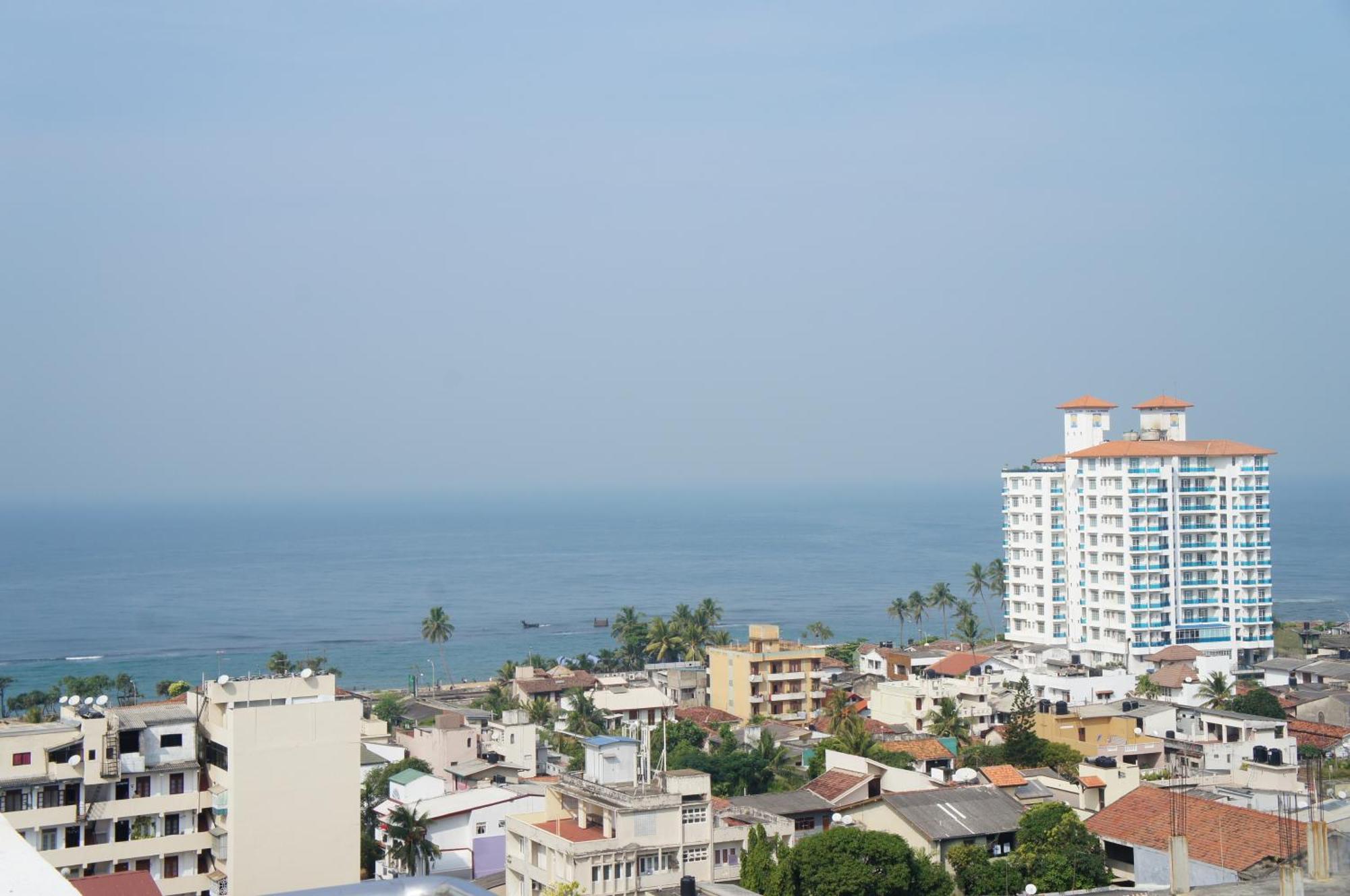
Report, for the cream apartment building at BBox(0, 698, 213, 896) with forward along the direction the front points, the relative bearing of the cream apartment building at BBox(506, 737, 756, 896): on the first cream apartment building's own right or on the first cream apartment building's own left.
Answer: on the first cream apartment building's own left

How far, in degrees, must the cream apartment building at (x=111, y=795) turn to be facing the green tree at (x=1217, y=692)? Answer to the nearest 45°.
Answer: approximately 90° to its left

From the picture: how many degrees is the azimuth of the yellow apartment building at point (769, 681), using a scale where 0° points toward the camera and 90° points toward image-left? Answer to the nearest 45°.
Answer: approximately 315°

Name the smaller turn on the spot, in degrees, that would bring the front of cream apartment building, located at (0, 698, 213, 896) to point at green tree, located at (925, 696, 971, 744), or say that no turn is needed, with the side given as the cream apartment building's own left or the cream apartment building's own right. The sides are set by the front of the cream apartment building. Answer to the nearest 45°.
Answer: approximately 135° to the cream apartment building's own left

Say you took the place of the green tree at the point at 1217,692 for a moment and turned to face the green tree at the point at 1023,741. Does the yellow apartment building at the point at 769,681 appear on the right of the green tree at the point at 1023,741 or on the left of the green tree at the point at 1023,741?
right

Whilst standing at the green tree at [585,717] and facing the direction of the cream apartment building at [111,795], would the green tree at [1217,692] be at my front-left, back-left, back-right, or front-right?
back-left

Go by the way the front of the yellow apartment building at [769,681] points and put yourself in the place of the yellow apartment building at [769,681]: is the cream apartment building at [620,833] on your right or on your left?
on your right
